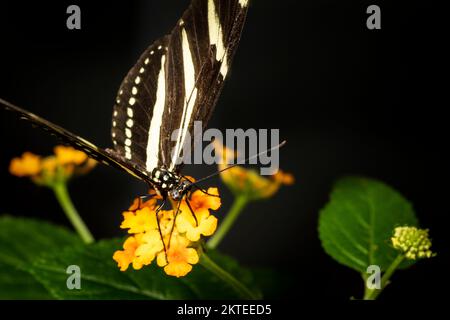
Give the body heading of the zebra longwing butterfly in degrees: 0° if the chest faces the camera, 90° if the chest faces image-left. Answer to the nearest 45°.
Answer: approximately 315°
